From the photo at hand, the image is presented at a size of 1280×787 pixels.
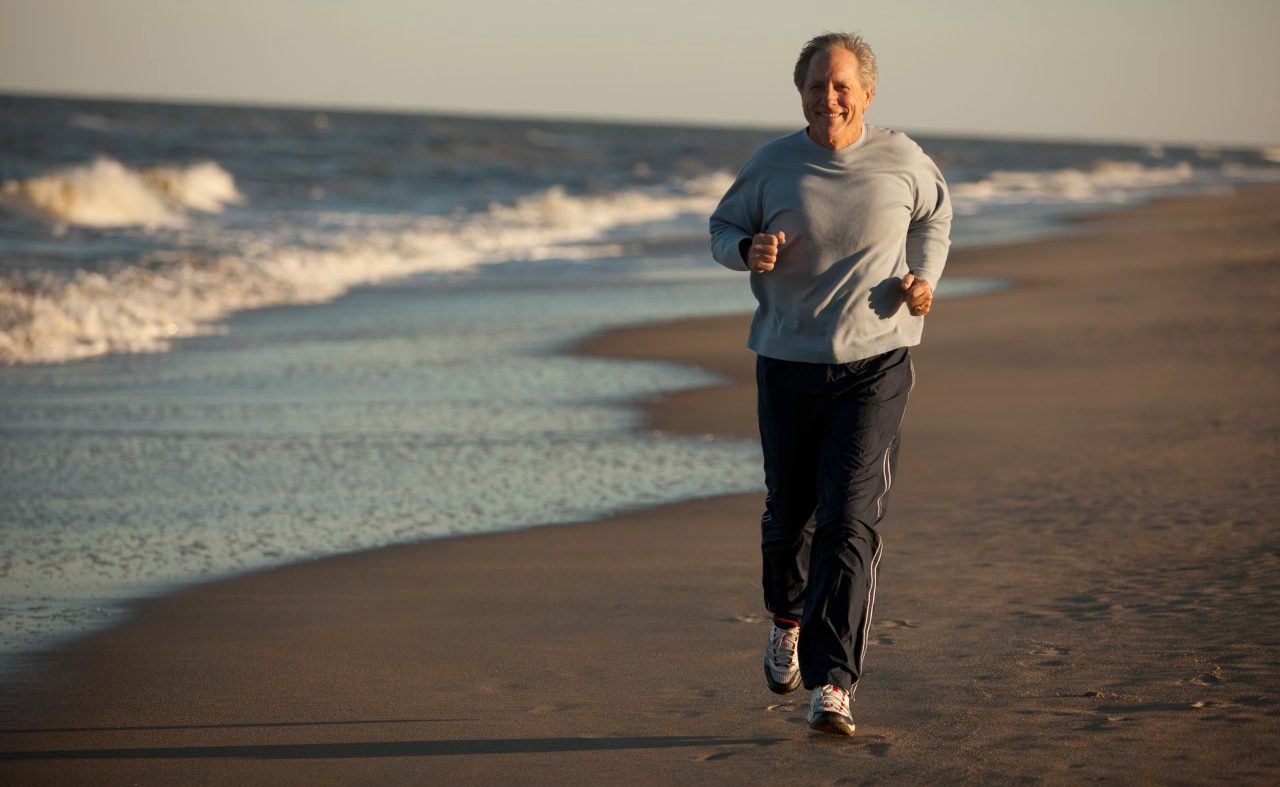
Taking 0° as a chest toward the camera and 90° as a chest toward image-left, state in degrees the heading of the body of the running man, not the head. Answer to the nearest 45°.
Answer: approximately 0°
